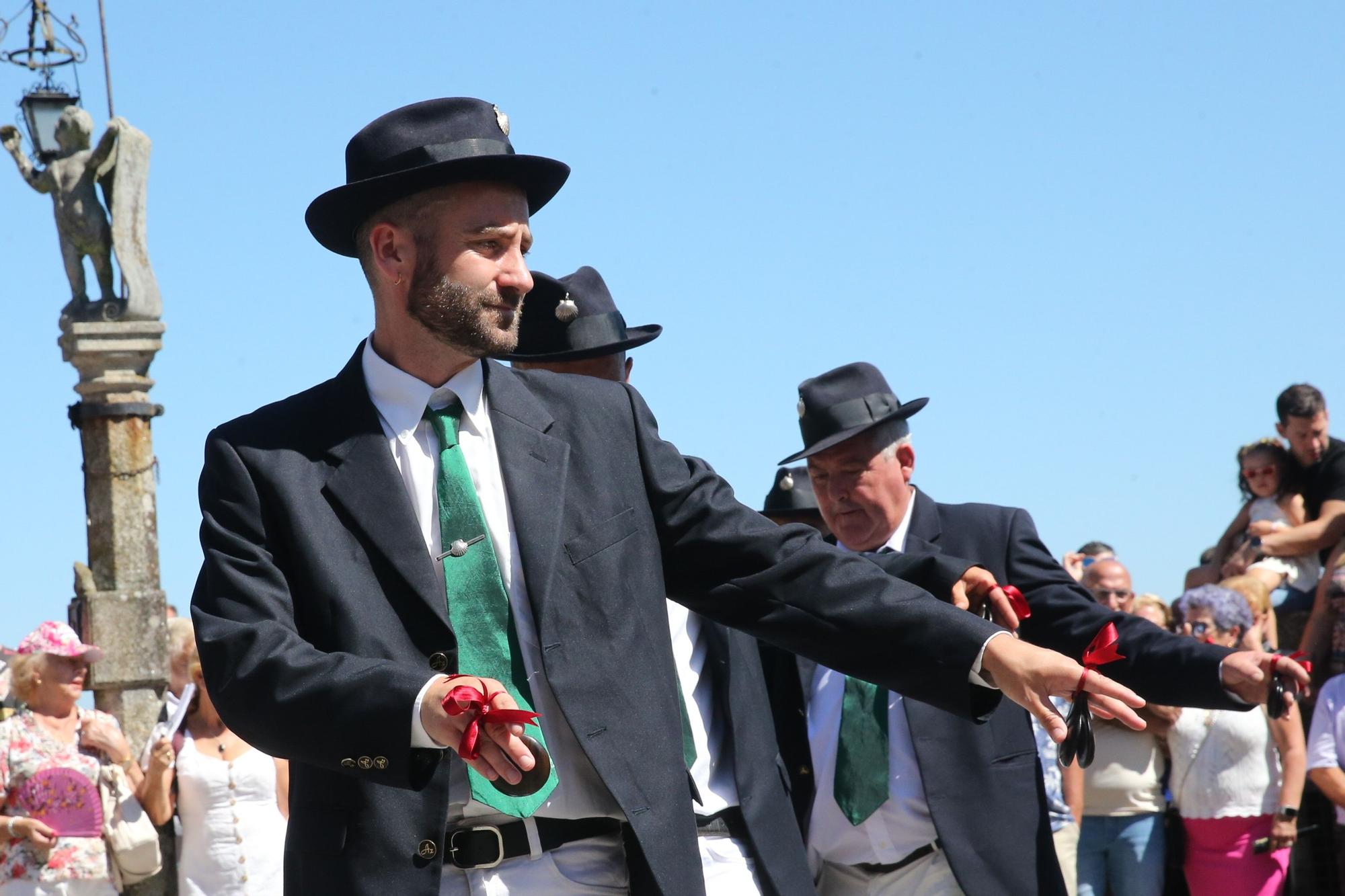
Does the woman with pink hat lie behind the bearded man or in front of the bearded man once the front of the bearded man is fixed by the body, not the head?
behind

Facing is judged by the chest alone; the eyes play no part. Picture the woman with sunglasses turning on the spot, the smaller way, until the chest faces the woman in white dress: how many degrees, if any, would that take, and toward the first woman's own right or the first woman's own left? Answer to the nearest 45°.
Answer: approximately 45° to the first woman's own right

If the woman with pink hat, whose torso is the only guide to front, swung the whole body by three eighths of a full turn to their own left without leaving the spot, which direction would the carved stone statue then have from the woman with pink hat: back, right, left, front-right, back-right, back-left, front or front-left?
front

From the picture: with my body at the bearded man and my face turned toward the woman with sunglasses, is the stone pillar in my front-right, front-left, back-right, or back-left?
front-left

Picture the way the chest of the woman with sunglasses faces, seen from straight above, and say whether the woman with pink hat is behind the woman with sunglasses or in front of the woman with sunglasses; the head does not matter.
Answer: in front

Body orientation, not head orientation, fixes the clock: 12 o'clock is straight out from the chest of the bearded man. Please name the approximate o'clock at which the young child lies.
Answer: The young child is roughly at 7 o'clock from the bearded man.

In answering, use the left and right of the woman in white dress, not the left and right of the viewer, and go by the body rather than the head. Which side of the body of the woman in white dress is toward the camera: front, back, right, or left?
front

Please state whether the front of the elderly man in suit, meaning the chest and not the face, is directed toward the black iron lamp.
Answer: no

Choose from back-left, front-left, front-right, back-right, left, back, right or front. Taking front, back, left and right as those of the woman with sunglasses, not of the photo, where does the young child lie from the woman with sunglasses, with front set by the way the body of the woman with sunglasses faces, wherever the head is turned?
back-right

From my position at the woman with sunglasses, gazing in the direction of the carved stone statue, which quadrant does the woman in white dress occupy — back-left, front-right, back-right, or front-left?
front-left

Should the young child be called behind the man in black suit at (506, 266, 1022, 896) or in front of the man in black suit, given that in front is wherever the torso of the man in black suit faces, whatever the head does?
behind

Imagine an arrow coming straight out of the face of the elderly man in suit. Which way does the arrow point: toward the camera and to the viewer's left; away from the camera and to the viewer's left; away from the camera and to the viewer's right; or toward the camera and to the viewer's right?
toward the camera and to the viewer's left

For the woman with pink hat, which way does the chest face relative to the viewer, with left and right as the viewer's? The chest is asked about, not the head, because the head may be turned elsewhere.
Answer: facing the viewer and to the right of the viewer

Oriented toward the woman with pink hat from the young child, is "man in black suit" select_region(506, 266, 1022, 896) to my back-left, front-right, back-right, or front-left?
front-left

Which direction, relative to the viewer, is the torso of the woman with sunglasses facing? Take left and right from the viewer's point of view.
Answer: facing the viewer and to the left of the viewer

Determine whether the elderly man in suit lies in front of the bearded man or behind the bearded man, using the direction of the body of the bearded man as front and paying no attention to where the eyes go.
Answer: behind

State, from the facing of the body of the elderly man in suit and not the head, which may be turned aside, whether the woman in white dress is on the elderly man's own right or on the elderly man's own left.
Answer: on the elderly man's own right

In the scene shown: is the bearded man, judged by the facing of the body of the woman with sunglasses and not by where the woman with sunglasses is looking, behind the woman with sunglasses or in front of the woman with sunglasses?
in front

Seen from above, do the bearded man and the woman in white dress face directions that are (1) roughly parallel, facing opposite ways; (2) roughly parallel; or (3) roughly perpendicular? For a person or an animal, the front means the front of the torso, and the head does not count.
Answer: roughly parallel
